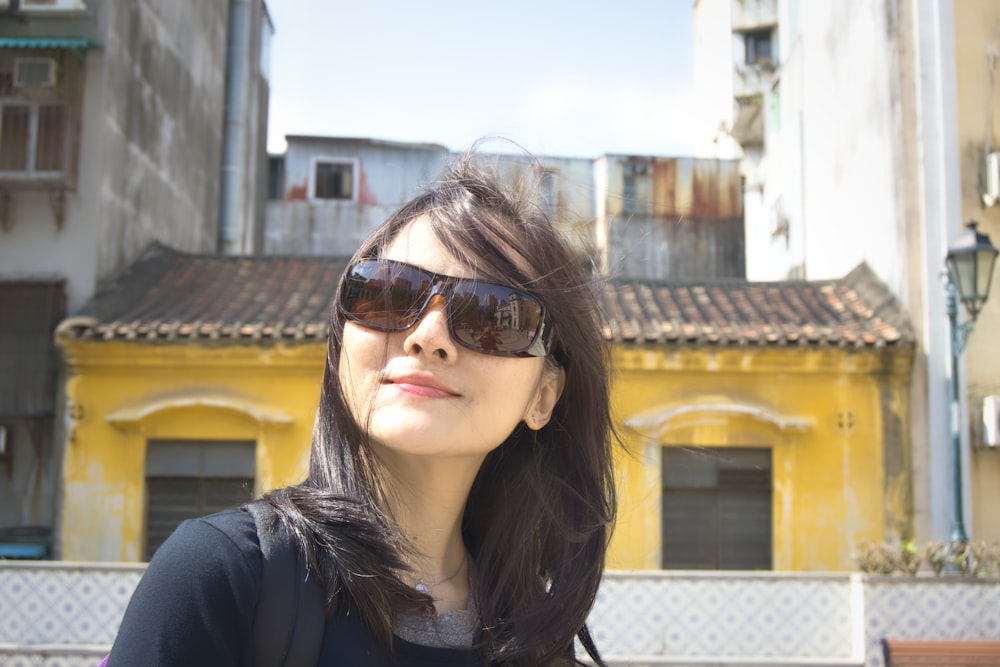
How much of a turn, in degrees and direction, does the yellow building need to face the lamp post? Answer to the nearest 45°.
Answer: approximately 45° to its left

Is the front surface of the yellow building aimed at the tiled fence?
yes

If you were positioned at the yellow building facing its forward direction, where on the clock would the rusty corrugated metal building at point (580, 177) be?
The rusty corrugated metal building is roughly at 6 o'clock from the yellow building.

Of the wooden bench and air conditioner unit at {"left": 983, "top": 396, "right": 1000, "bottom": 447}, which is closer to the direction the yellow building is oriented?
the wooden bench

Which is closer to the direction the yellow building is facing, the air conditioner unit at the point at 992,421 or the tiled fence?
the tiled fence

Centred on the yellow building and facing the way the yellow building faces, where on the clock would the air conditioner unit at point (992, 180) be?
The air conditioner unit is roughly at 9 o'clock from the yellow building.

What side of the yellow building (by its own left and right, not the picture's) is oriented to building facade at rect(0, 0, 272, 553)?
right

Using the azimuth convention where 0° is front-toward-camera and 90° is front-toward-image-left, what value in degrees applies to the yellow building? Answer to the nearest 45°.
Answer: approximately 0°

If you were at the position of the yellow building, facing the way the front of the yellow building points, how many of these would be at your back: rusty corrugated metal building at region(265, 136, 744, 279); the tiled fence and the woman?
1

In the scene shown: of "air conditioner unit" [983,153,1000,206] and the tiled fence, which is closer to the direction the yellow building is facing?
the tiled fence

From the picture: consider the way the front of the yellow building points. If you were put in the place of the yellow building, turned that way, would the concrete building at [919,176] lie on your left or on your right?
on your left

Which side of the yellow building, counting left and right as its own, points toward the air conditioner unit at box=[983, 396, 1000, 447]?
left

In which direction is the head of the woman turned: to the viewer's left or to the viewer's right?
to the viewer's left
